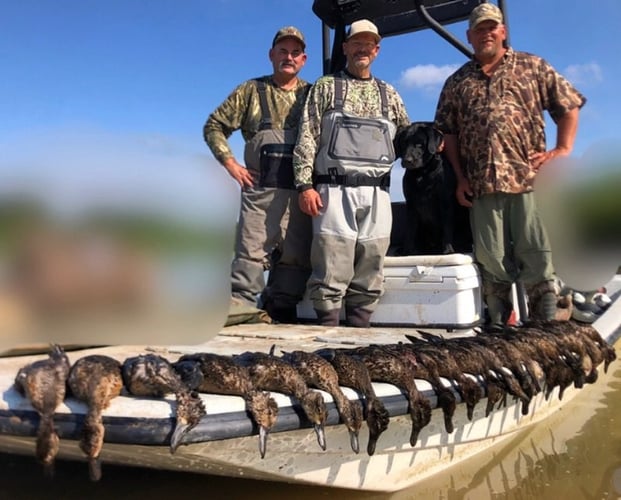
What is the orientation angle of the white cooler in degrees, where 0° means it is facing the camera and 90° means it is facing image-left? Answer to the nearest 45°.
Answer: approximately 0°

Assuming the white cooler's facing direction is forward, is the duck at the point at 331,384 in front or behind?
in front

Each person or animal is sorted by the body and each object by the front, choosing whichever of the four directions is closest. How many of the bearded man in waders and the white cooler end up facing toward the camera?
2

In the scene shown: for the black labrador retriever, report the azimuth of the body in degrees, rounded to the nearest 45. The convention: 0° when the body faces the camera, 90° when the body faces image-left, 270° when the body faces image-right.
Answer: approximately 45°

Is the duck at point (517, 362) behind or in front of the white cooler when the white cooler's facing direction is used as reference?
in front

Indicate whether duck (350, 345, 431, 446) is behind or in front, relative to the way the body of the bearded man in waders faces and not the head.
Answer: in front

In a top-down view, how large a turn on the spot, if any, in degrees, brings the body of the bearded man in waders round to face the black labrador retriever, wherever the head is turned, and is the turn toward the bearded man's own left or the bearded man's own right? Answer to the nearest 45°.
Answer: approximately 135° to the bearded man's own left

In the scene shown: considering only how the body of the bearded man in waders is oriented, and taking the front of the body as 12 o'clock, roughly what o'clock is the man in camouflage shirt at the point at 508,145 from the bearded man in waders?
The man in camouflage shirt is roughly at 9 o'clock from the bearded man in waders.

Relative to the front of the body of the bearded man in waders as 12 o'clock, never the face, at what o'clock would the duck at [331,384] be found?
The duck is roughly at 12 o'clock from the bearded man in waders.

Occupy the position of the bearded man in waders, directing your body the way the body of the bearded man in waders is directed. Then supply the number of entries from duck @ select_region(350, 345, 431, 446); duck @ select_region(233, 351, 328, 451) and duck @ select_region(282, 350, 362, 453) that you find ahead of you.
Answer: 3
